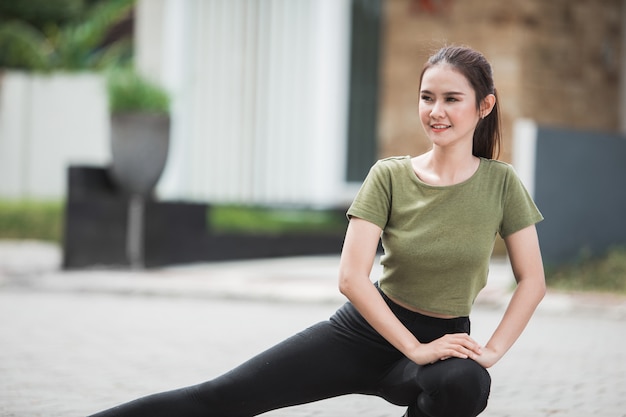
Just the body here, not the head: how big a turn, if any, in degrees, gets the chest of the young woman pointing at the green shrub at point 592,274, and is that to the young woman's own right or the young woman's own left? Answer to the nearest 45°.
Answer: approximately 180°

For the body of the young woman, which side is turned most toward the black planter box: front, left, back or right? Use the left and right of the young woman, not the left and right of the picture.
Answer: back

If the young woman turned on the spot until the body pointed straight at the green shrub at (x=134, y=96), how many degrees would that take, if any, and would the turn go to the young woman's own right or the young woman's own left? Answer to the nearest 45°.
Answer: approximately 180°

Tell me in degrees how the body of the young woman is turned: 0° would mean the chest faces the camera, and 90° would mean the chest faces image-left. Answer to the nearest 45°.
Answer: approximately 0°

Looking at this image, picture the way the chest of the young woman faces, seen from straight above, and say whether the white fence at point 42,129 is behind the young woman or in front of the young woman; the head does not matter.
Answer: behind

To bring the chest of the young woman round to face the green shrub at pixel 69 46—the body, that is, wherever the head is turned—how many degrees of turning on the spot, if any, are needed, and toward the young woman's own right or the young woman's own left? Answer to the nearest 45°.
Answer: approximately 180°

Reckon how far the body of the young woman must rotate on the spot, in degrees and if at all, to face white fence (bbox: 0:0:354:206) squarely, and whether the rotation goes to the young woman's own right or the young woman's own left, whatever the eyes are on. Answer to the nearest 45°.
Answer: approximately 180°

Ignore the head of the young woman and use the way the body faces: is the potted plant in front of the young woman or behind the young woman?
behind
